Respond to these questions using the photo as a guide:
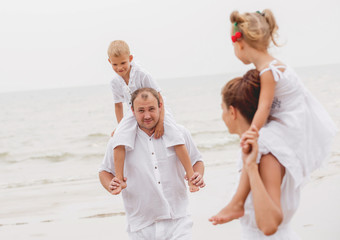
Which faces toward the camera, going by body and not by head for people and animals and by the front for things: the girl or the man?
the man

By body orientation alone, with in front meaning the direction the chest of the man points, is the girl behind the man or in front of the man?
in front

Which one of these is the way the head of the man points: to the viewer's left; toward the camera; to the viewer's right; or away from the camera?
toward the camera

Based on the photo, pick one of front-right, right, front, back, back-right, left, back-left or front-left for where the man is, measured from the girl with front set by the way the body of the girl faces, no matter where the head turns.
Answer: front-right

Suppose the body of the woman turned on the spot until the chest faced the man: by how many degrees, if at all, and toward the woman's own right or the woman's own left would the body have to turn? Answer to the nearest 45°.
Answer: approximately 45° to the woman's own right

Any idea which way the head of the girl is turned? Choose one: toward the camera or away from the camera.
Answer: away from the camera

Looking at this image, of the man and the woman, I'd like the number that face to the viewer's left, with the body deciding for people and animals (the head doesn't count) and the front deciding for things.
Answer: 1

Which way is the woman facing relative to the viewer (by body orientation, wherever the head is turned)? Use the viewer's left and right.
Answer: facing to the left of the viewer

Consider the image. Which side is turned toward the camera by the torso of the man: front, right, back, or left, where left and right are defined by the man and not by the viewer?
front
